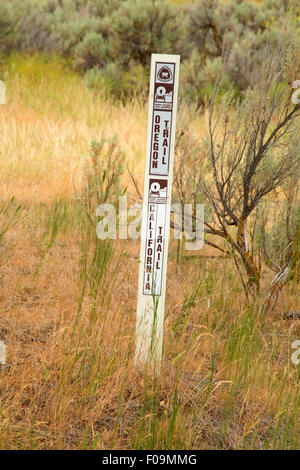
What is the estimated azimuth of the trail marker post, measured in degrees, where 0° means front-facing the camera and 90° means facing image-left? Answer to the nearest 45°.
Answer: approximately 0°
